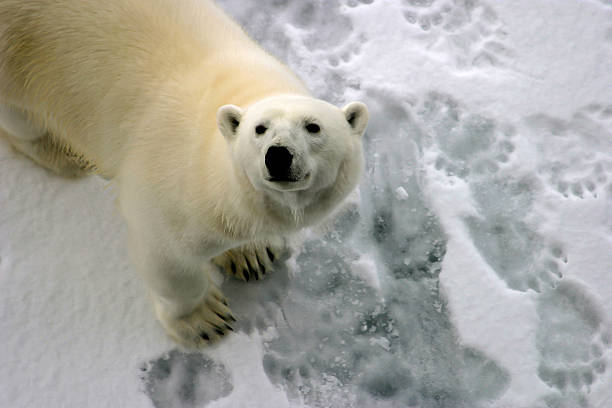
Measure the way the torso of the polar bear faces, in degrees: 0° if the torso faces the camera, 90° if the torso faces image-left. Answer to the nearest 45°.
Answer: approximately 315°
